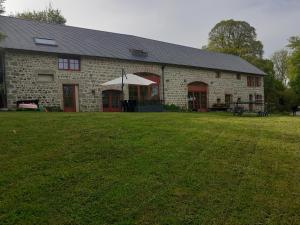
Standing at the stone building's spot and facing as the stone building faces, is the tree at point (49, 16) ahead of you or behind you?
behind

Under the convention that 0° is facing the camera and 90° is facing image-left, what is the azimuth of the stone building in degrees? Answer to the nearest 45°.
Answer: approximately 315°

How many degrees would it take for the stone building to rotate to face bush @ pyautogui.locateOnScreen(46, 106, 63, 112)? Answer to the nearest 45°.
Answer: approximately 90° to its right

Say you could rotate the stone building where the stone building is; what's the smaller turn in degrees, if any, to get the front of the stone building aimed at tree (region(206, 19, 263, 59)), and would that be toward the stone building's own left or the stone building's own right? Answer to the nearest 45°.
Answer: approximately 90° to the stone building's own left
